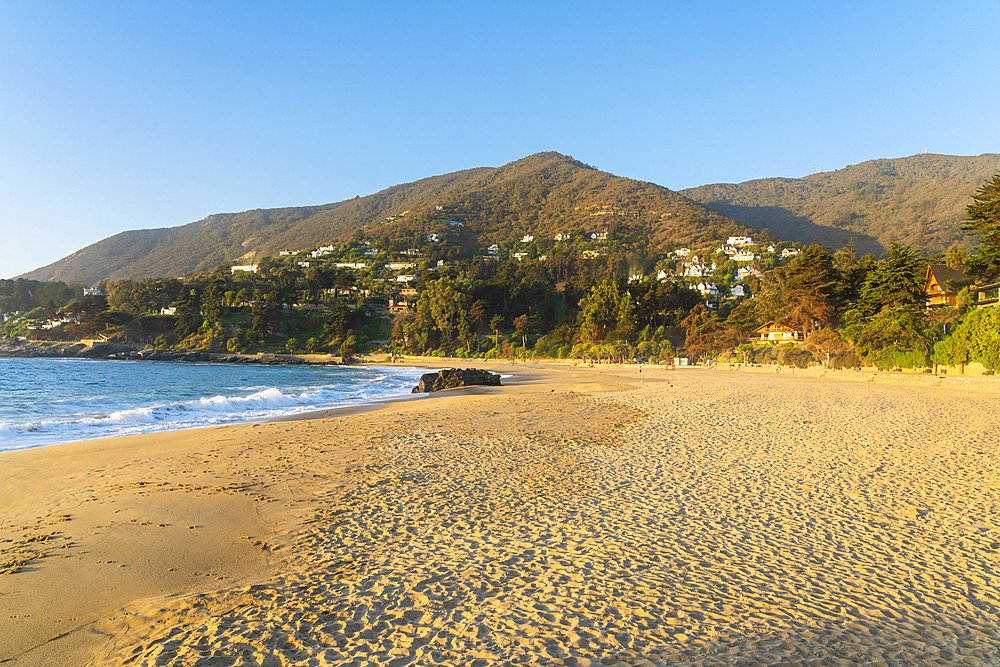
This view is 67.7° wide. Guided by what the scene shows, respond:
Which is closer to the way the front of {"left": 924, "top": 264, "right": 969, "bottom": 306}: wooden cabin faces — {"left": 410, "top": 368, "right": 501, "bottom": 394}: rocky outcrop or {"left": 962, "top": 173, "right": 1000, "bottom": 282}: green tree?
the rocky outcrop

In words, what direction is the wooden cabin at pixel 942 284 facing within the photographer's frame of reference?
facing the viewer and to the left of the viewer

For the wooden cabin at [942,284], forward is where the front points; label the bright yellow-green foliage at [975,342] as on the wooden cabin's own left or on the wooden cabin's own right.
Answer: on the wooden cabin's own left

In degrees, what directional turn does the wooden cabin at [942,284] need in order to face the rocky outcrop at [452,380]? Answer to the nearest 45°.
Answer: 0° — it already faces it

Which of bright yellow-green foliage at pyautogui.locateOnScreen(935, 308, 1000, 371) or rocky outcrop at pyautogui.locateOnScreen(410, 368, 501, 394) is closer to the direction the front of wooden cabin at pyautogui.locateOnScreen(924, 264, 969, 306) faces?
the rocky outcrop

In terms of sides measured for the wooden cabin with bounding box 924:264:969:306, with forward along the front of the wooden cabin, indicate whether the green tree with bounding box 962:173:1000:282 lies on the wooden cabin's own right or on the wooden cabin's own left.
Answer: on the wooden cabin's own left
